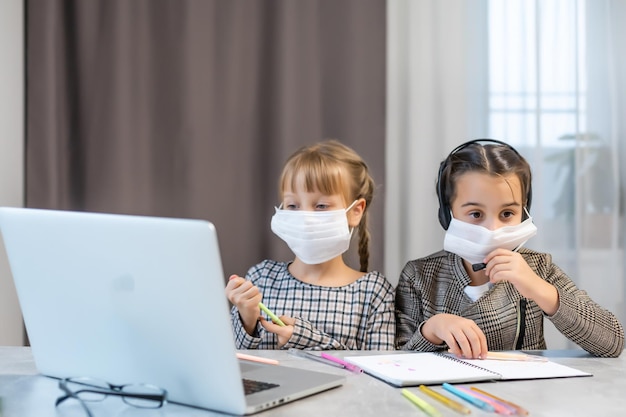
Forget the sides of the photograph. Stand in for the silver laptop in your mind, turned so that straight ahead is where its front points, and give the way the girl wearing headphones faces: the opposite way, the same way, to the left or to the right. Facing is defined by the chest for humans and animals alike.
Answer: the opposite way

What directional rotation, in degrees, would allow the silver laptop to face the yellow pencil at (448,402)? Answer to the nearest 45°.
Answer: approximately 45° to its right

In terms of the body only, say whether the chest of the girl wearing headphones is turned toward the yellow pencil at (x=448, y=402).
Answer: yes

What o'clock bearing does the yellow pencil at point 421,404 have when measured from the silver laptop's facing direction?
The yellow pencil is roughly at 2 o'clock from the silver laptop.

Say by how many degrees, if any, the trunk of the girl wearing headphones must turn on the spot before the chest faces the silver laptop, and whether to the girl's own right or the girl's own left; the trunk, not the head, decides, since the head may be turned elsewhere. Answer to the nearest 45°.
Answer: approximately 45° to the girl's own right

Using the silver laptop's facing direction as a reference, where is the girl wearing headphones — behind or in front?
in front

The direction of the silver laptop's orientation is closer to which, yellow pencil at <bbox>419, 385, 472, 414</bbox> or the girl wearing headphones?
the girl wearing headphones

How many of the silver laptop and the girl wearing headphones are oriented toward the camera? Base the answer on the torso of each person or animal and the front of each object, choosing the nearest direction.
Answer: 1

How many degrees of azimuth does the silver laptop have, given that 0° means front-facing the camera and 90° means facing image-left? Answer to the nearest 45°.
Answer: approximately 225°
